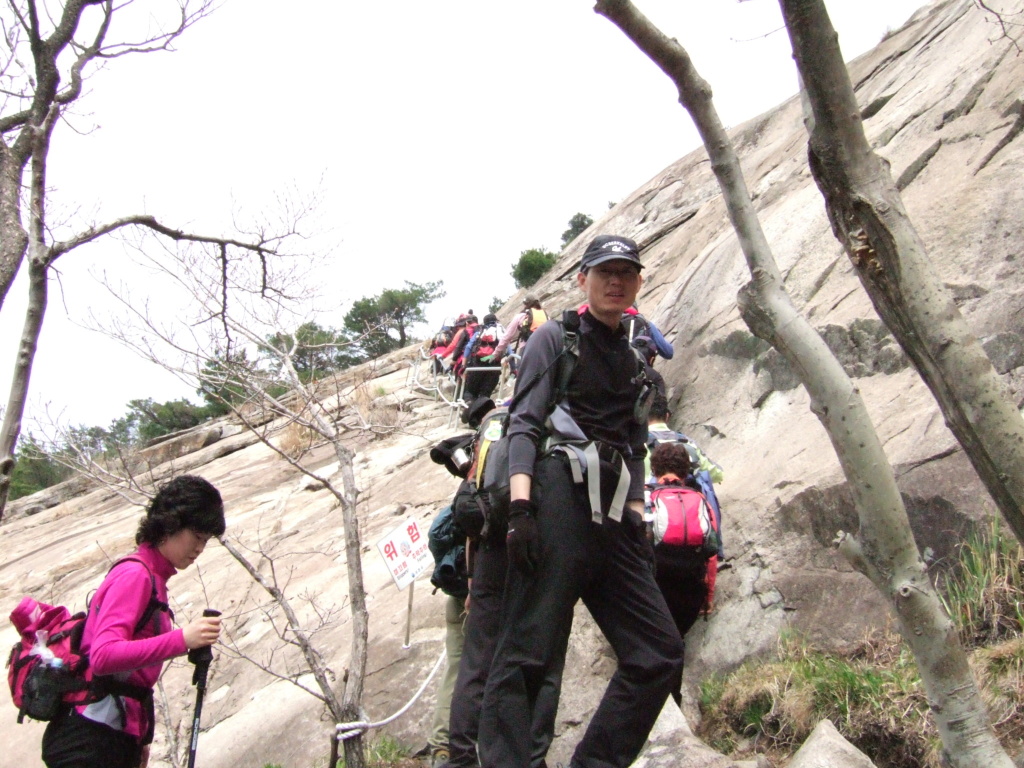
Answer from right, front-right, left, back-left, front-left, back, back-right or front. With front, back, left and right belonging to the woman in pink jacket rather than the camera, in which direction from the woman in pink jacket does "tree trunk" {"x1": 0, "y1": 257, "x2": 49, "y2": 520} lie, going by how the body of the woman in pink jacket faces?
left

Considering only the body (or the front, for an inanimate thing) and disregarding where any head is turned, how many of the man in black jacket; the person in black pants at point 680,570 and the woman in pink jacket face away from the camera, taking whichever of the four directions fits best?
1

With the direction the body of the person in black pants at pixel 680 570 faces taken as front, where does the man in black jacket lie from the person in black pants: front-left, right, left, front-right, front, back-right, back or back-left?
back

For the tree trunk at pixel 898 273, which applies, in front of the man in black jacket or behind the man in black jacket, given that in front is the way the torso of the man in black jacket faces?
in front

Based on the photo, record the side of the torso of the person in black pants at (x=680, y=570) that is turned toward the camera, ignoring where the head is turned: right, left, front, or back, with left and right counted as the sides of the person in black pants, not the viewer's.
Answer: back

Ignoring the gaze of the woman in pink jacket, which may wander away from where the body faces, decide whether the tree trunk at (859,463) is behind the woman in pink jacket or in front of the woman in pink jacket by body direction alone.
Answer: in front

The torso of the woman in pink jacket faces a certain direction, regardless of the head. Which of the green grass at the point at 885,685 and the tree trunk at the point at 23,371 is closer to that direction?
the green grass

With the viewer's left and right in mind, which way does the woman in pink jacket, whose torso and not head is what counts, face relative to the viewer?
facing to the right of the viewer

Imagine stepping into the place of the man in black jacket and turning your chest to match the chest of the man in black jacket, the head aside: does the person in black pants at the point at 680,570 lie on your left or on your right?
on your left

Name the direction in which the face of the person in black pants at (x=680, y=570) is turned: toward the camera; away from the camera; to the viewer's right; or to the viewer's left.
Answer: away from the camera

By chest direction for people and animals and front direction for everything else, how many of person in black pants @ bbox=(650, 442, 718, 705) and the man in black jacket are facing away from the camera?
1

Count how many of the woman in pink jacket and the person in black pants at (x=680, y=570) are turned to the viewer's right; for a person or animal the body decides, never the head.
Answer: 1

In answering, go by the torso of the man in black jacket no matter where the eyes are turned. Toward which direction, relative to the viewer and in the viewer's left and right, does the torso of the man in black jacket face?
facing the viewer and to the right of the viewer
